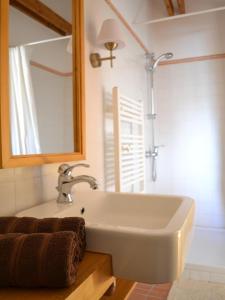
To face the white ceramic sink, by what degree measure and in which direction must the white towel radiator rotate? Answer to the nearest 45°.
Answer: approximately 45° to its right

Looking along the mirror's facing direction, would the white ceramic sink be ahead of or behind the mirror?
ahead

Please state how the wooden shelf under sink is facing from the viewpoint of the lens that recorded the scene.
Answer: facing to the right of the viewer

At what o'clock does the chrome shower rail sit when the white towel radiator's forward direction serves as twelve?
The chrome shower rail is roughly at 8 o'clock from the white towel radiator.

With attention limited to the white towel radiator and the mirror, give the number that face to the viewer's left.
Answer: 0

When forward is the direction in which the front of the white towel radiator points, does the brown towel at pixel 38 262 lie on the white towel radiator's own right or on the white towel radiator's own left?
on the white towel radiator's own right

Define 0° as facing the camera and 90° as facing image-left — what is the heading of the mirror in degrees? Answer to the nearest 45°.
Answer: approximately 315°

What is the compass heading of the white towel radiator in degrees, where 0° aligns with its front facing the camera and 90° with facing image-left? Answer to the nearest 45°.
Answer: approximately 315°
